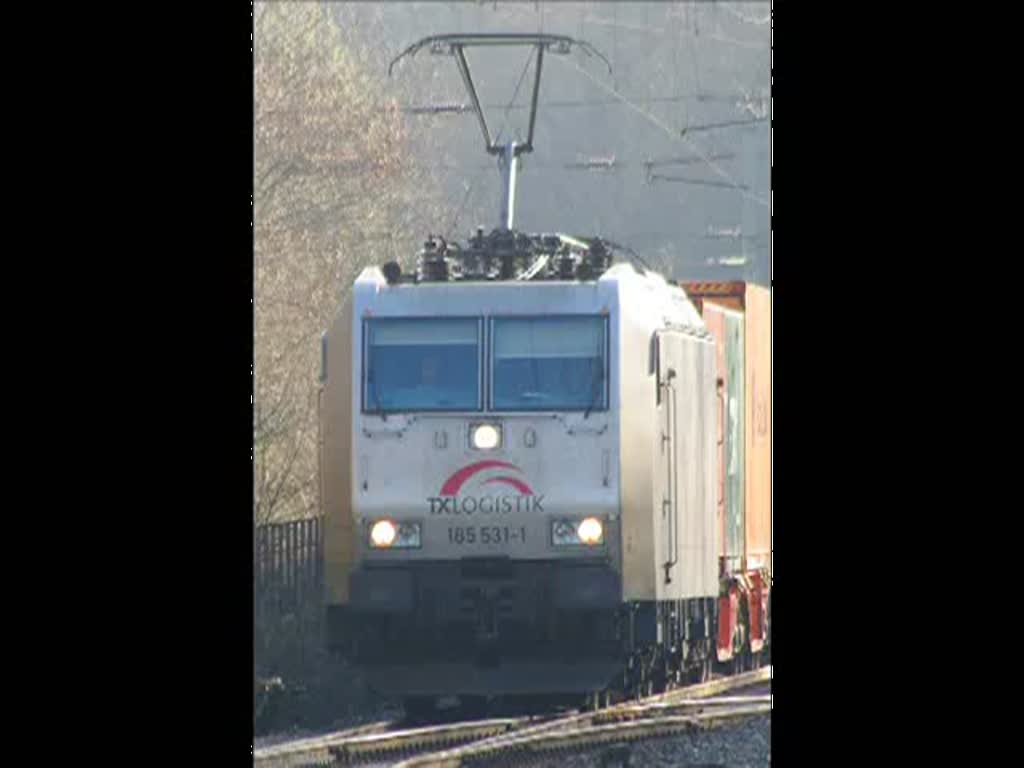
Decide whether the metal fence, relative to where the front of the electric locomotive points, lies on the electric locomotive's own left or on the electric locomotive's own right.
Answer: on the electric locomotive's own right

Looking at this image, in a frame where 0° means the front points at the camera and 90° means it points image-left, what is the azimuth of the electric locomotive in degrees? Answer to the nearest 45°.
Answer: approximately 0°
